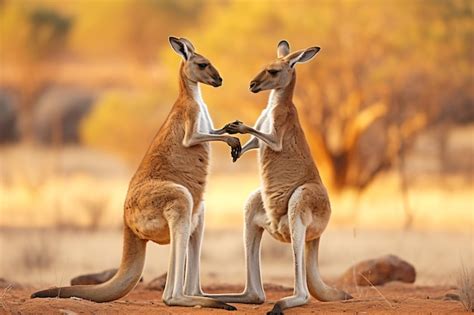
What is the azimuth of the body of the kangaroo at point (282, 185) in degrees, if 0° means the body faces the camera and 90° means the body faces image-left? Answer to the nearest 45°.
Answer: approximately 45°

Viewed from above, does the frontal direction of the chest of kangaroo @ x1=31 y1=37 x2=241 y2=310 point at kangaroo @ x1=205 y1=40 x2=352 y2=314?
yes

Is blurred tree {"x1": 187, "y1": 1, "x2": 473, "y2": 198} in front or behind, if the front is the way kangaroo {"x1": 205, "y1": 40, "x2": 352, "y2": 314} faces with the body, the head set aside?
behind

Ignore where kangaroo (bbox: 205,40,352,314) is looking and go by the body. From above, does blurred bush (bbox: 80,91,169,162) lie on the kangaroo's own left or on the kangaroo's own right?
on the kangaroo's own right

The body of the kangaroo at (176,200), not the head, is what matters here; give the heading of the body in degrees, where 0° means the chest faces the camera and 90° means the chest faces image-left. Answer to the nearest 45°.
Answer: approximately 270°

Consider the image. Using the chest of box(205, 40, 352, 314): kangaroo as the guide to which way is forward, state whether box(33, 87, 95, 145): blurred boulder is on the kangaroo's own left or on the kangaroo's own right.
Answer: on the kangaroo's own right

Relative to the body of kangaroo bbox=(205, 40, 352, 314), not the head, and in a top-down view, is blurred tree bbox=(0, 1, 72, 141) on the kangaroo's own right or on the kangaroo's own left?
on the kangaroo's own right
